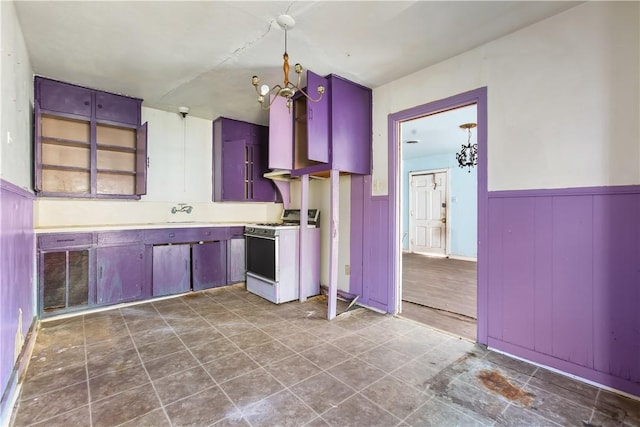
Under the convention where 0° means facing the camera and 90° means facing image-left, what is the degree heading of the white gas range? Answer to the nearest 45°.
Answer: approximately 45°

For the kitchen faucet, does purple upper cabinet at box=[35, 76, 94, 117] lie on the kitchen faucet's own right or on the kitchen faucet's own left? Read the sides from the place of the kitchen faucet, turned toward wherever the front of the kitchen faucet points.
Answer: on the kitchen faucet's own right

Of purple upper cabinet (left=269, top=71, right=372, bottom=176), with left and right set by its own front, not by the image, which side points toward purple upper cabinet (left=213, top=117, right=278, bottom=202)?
right

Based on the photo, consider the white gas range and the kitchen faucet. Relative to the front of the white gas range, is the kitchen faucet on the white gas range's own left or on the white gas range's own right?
on the white gas range's own right

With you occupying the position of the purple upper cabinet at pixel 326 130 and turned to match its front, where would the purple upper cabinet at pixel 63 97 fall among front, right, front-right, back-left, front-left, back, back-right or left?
front-right

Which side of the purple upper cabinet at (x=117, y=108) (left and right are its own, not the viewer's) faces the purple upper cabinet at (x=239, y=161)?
left

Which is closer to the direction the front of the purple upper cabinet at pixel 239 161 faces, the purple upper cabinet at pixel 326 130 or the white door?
the purple upper cabinet

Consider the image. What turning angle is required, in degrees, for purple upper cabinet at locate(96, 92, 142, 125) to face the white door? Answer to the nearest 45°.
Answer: approximately 90° to its left

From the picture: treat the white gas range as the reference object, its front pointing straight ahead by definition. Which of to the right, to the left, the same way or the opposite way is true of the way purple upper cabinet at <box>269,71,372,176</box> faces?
the same way

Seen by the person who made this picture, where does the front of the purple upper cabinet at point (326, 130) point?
facing the viewer and to the left of the viewer

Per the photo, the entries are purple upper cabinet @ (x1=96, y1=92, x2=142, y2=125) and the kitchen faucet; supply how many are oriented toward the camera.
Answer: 2

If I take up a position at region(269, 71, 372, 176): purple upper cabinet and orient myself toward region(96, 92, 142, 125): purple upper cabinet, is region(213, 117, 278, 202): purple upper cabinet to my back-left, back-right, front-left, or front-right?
front-right

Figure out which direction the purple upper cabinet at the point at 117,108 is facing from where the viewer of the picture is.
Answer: facing the viewer

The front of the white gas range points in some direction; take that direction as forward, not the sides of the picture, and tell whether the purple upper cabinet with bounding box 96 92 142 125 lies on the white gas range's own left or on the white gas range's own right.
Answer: on the white gas range's own right

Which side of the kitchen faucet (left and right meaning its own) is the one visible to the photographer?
front

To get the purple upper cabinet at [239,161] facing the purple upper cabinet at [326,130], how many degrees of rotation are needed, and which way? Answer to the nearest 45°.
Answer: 0° — it already faces it
